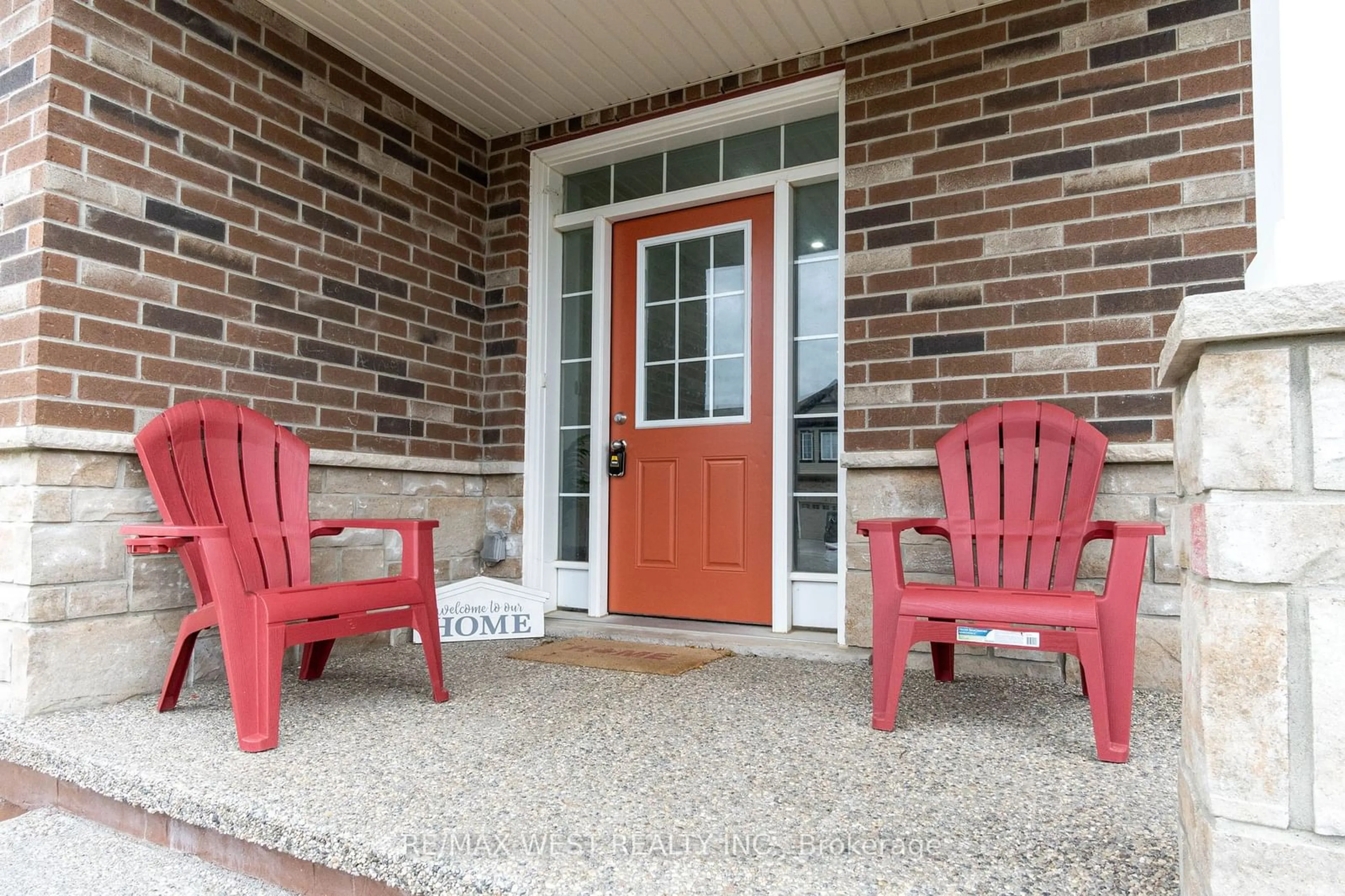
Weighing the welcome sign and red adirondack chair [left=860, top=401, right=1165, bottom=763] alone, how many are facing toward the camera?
2

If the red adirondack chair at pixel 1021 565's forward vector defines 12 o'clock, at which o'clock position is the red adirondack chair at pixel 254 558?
the red adirondack chair at pixel 254 558 is roughly at 2 o'clock from the red adirondack chair at pixel 1021 565.

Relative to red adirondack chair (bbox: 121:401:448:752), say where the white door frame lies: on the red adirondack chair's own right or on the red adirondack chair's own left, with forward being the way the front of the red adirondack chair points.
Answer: on the red adirondack chair's own left

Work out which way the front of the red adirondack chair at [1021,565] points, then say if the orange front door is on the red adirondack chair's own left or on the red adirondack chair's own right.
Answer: on the red adirondack chair's own right

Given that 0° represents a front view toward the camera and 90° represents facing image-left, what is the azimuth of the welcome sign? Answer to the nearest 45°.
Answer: approximately 0°

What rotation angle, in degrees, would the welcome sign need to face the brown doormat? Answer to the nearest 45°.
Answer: approximately 45° to its left

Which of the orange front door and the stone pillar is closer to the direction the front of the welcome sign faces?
the stone pillar

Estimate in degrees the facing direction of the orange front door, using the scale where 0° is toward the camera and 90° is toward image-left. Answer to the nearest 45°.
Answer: approximately 45°

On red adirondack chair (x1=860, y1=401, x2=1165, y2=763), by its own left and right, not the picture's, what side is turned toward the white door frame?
right
